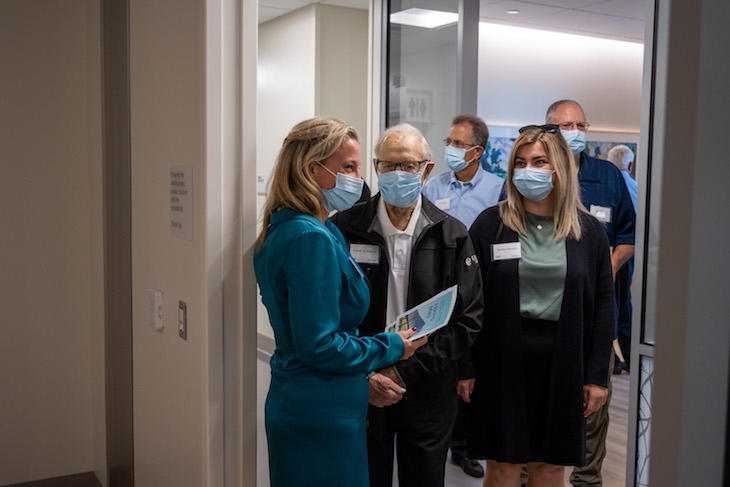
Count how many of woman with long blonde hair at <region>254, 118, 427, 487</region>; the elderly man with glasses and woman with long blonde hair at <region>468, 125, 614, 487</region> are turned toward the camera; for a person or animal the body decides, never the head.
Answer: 2

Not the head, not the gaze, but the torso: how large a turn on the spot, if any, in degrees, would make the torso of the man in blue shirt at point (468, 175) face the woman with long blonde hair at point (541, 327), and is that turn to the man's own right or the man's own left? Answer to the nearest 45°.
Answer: approximately 45° to the man's own left

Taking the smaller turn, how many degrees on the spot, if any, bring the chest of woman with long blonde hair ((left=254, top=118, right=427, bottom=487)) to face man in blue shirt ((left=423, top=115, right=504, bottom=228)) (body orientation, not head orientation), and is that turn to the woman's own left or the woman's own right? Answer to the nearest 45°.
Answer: approximately 90° to the woman's own left

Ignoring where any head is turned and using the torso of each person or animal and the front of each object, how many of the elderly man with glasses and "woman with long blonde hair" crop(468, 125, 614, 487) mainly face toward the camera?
2

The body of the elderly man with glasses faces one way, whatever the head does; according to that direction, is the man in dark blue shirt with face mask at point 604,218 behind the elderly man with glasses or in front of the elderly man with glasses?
behind

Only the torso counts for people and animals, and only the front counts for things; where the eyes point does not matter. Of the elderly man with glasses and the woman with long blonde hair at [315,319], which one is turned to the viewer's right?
the woman with long blonde hair

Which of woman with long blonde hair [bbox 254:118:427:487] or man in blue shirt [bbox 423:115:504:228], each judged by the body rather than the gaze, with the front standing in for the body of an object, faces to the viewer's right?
the woman with long blonde hair

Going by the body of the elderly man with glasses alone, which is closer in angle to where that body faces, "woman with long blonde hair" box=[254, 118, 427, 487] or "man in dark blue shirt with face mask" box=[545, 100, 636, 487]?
the woman with long blonde hair

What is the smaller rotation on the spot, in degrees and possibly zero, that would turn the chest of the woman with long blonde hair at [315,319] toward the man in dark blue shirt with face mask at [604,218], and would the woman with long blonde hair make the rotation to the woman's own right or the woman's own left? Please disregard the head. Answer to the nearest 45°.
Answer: approximately 45° to the woman's own left

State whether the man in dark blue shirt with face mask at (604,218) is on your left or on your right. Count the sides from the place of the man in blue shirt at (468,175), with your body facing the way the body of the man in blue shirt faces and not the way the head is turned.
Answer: on your left

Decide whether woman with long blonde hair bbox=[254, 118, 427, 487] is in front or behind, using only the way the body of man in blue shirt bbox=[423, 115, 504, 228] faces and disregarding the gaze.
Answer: in front

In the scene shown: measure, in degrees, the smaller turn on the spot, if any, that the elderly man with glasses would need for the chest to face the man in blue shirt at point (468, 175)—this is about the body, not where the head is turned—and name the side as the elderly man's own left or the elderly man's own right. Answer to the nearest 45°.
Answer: approximately 180°
